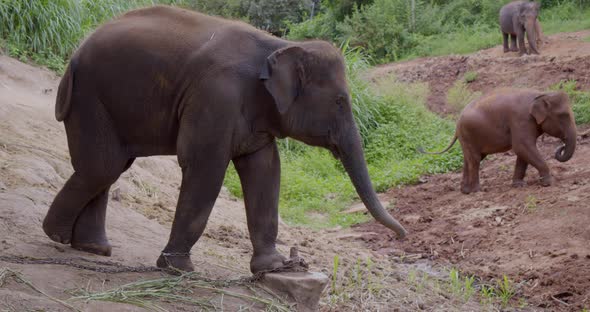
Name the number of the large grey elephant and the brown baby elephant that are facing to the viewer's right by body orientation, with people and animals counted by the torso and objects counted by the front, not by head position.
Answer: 2

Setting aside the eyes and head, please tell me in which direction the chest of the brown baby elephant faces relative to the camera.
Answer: to the viewer's right

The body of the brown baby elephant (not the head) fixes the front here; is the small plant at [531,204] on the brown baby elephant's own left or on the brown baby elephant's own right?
on the brown baby elephant's own right

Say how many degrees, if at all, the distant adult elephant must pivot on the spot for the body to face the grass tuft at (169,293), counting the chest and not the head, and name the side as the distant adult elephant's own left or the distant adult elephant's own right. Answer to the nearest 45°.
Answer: approximately 45° to the distant adult elephant's own right

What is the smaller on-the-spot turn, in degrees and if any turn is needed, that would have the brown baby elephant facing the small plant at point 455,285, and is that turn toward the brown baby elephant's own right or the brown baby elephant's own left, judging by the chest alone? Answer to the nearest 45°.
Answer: approximately 90° to the brown baby elephant's own right

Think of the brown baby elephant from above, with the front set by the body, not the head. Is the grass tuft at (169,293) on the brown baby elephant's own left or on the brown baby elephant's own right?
on the brown baby elephant's own right

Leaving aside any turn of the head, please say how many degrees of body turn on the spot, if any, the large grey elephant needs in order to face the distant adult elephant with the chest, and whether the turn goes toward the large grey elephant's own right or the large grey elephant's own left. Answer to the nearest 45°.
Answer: approximately 45° to the large grey elephant's own left

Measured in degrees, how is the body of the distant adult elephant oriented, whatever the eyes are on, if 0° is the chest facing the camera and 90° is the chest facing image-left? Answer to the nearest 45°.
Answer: approximately 315°

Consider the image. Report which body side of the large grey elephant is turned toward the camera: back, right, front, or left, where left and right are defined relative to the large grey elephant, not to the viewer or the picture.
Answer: right

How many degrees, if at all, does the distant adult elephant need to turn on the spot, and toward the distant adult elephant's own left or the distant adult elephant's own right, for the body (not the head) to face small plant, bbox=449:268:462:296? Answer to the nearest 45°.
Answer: approximately 45° to the distant adult elephant's own right

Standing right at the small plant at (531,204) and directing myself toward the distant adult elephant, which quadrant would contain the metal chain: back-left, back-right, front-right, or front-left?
back-left

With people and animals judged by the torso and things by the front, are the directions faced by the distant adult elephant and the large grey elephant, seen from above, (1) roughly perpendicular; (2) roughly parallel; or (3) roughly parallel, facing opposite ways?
roughly perpendicular
